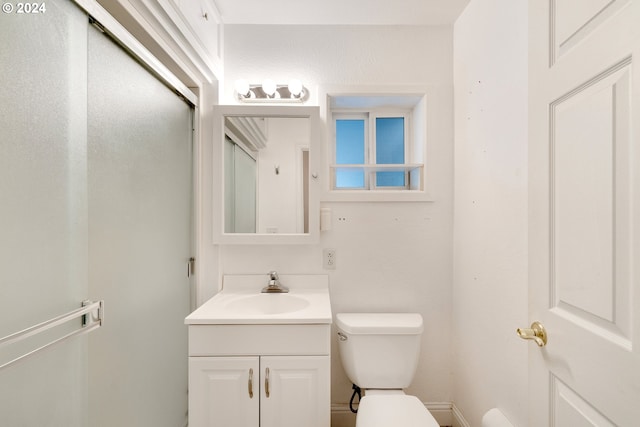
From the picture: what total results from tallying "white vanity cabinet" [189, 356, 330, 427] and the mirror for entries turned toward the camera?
2

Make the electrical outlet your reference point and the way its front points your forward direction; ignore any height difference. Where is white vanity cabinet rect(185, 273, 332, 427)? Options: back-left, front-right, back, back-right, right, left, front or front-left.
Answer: front-right

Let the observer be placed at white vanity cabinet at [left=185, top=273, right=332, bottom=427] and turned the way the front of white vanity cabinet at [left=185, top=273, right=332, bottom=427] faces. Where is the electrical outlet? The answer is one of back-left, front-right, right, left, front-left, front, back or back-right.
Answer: back-left

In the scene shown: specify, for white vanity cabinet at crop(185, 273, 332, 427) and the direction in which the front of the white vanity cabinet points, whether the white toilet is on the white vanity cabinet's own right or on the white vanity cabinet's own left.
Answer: on the white vanity cabinet's own left

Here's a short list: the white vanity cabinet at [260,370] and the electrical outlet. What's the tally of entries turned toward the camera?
2

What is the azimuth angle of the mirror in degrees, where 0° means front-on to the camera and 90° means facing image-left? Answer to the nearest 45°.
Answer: approximately 0°
